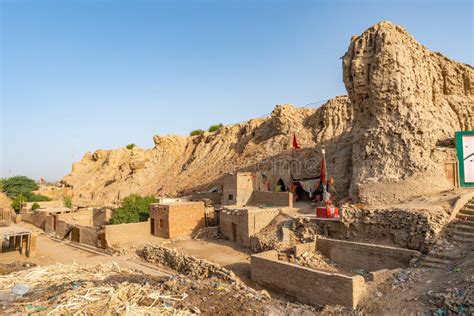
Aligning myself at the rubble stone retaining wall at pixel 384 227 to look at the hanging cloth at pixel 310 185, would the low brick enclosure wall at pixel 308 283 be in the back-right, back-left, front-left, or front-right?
back-left

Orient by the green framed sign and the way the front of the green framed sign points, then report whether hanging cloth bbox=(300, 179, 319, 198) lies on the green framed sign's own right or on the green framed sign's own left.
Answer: on the green framed sign's own right

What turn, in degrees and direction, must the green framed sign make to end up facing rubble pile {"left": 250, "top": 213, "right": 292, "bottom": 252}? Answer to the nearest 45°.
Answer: approximately 45° to its right

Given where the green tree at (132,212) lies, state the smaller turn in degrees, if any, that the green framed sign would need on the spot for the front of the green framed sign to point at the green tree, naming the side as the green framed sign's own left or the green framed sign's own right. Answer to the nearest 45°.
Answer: approximately 90° to the green framed sign's own right

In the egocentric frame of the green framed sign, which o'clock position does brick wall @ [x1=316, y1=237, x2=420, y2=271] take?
The brick wall is roughly at 1 o'clock from the green framed sign.

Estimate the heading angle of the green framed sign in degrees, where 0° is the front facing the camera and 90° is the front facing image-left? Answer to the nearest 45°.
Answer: approximately 0°

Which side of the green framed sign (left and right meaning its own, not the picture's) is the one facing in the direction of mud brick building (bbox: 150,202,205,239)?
right

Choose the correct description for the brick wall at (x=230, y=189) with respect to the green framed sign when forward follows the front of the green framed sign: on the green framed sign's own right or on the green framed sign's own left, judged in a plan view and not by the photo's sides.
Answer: on the green framed sign's own right

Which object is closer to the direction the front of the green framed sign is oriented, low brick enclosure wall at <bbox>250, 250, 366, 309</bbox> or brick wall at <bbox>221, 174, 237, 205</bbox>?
the low brick enclosure wall

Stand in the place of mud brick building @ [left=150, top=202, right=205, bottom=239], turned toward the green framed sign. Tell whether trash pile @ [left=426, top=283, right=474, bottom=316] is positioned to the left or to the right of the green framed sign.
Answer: right

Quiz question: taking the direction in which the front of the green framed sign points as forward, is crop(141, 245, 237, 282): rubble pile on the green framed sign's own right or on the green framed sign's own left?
on the green framed sign's own right

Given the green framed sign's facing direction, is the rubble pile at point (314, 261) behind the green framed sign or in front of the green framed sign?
in front

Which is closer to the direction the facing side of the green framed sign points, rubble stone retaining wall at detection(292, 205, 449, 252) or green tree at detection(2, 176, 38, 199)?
the rubble stone retaining wall

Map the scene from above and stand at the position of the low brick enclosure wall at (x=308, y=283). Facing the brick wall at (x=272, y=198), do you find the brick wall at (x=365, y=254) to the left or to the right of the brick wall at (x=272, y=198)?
right
